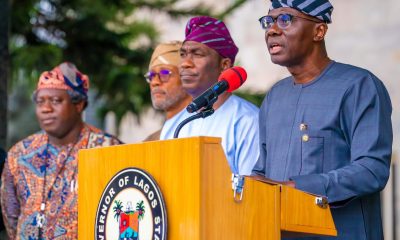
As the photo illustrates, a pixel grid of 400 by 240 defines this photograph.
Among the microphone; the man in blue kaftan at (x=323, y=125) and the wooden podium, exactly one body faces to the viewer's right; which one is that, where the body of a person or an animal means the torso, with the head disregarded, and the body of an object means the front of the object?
the microphone

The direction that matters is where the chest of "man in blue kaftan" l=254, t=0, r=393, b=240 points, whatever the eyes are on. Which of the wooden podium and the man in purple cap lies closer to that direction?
the wooden podium

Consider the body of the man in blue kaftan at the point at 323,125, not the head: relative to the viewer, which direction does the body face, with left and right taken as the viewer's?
facing the viewer and to the left of the viewer

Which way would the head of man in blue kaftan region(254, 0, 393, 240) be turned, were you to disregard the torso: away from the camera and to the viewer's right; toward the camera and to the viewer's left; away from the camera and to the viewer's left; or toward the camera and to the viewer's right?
toward the camera and to the viewer's left

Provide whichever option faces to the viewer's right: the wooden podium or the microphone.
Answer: the microphone

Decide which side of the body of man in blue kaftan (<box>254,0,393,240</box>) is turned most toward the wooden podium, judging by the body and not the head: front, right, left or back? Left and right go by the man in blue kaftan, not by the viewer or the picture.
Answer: front

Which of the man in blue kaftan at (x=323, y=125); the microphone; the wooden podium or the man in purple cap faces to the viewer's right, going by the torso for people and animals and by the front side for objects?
the microphone

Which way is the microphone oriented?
to the viewer's right

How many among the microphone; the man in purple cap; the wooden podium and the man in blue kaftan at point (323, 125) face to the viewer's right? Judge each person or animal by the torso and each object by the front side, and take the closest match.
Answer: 1

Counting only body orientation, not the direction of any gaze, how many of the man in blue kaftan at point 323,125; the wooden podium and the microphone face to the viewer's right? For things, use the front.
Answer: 1
